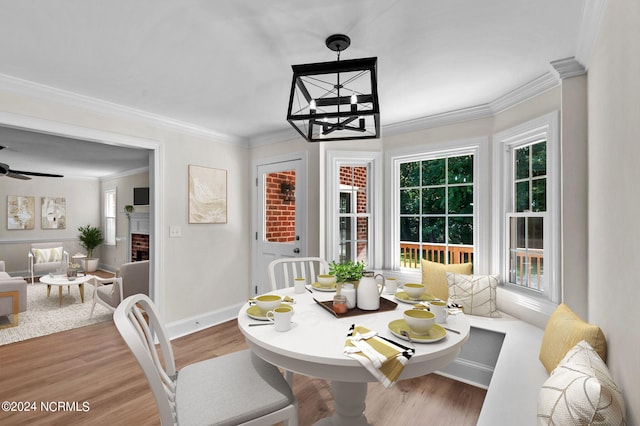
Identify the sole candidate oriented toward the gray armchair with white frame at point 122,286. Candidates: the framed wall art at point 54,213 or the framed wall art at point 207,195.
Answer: the framed wall art at point 54,213

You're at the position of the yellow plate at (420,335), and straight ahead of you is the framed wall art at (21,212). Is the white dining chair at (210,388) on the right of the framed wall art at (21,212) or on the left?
left

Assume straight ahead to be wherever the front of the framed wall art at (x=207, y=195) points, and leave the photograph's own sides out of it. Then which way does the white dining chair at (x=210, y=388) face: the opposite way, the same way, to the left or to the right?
to the left

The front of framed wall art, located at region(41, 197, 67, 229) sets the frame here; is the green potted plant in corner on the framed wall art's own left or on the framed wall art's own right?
on the framed wall art's own left

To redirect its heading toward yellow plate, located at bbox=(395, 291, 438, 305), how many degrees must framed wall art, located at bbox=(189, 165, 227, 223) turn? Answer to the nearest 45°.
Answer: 0° — it already faces it

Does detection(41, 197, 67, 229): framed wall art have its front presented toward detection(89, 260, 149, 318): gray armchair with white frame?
yes

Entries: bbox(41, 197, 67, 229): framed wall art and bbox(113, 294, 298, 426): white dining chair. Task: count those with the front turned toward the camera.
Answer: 1

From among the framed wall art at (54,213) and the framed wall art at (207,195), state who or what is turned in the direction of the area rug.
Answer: the framed wall art at (54,213)
